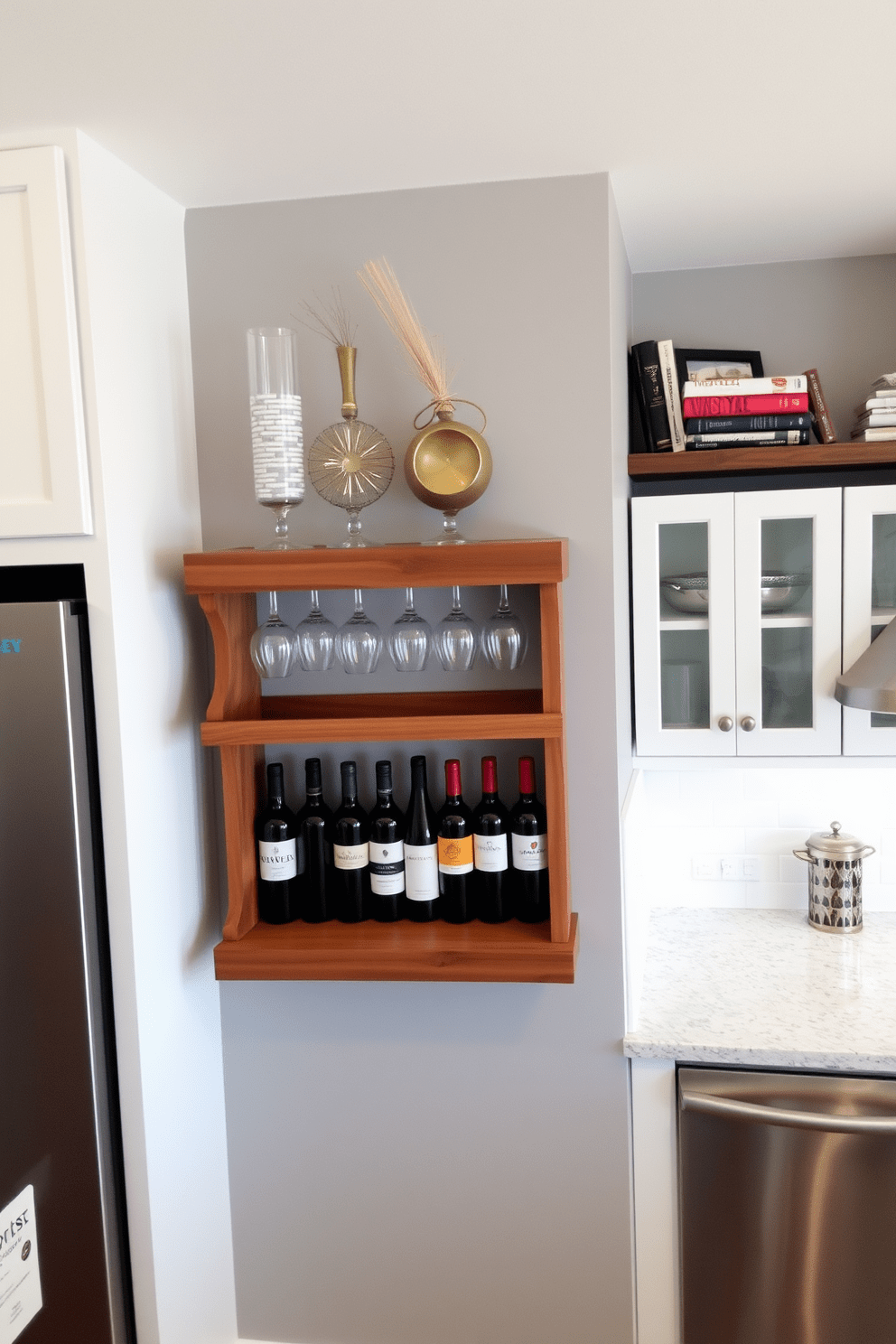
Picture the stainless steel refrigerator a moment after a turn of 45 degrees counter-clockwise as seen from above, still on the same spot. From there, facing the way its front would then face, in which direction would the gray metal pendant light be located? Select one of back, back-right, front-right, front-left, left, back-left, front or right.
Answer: front-left

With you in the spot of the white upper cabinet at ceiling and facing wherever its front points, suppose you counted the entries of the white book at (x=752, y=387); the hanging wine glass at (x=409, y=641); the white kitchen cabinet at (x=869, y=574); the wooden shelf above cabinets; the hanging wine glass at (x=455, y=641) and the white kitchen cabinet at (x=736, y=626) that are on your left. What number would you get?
6

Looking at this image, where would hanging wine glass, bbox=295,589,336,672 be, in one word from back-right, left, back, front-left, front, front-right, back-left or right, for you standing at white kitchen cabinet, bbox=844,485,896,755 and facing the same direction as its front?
front-right

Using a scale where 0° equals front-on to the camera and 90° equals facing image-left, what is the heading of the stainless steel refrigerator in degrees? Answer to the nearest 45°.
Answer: approximately 0°

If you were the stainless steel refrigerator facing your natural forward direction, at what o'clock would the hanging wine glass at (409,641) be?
The hanging wine glass is roughly at 9 o'clock from the stainless steel refrigerator.

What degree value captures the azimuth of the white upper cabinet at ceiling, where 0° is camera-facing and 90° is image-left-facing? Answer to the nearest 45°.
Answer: approximately 0°
